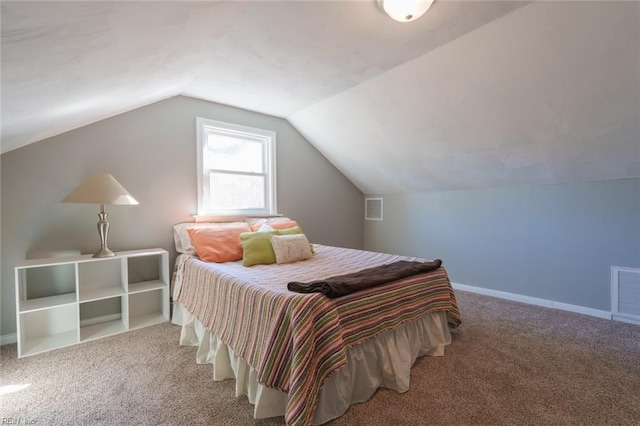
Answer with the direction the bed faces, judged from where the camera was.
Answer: facing the viewer and to the right of the viewer

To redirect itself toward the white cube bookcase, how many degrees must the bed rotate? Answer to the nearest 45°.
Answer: approximately 135° to its right

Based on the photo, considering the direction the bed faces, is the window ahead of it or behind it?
behind

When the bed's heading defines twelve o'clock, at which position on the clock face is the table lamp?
The table lamp is roughly at 5 o'clock from the bed.

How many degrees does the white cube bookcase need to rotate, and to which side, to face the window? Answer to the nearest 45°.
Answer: approximately 45° to its left

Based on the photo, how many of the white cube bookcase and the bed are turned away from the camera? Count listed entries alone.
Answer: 0

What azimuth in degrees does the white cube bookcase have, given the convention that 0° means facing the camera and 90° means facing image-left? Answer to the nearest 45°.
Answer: approximately 315°

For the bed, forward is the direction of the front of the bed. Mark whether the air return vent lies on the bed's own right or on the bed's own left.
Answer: on the bed's own left
